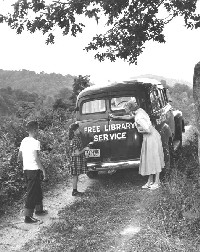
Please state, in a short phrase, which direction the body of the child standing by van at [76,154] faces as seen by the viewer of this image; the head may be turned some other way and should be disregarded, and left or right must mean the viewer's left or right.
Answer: facing to the right of the viewer

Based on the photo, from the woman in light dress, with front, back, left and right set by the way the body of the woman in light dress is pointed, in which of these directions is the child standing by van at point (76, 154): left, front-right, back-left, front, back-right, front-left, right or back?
front

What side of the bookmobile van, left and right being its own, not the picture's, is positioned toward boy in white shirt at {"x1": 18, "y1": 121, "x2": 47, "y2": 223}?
back

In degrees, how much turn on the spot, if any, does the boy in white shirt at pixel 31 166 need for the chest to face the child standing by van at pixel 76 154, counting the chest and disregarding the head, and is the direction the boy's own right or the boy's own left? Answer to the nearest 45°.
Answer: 0° — they already face them

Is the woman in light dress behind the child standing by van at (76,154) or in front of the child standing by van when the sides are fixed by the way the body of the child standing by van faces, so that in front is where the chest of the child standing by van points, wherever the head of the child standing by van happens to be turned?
in front

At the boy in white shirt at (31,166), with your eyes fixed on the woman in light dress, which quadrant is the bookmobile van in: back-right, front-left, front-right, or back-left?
front-left

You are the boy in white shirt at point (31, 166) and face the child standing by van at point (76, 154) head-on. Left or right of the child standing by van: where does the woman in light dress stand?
right

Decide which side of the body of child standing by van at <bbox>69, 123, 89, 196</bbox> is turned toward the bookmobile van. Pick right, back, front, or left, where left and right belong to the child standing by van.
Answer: front

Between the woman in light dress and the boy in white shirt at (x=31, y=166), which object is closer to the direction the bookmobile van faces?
the woman in light dress

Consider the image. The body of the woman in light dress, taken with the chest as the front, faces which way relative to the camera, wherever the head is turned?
to the viewer's left

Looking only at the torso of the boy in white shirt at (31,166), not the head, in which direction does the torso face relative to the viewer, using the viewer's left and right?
facing away from the viewer and to the right of the viewer

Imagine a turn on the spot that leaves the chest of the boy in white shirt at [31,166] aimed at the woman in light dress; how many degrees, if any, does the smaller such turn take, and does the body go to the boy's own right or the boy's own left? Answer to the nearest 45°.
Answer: approximately 45° to the boy's own right

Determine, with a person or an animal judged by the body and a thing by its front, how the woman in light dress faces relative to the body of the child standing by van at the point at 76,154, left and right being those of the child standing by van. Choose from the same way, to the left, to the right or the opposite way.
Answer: the opposite way

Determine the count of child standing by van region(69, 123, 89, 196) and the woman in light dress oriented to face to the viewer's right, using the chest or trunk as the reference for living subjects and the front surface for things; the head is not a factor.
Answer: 1

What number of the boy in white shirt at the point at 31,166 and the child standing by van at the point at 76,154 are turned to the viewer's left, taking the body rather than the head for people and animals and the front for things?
0
